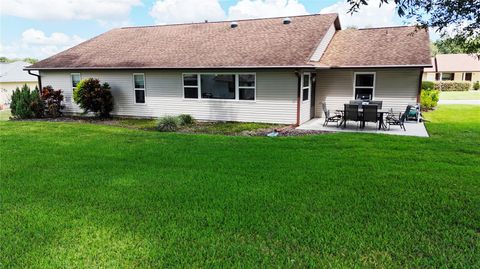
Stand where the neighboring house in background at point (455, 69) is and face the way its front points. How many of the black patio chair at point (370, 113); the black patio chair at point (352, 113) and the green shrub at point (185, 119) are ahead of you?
3

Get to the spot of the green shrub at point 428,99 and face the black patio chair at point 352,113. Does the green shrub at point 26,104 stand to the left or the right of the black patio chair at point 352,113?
right

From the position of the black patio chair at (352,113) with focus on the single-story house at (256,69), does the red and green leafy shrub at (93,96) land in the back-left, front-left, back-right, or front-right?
front-left

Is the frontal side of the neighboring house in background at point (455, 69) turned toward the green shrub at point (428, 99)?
yes

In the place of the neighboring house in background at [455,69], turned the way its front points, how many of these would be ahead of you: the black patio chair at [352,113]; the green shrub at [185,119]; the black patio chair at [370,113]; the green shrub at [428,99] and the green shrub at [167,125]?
5

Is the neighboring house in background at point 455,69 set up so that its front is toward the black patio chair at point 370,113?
yes

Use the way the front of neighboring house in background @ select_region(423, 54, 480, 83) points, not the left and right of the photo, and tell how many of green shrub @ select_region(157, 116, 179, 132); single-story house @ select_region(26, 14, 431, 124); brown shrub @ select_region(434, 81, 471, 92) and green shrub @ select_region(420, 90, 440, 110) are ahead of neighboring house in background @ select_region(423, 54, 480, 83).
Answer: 4

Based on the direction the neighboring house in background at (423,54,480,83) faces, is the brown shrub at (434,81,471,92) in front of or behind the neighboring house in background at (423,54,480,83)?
in front

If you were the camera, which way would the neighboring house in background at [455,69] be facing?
facing the viewer

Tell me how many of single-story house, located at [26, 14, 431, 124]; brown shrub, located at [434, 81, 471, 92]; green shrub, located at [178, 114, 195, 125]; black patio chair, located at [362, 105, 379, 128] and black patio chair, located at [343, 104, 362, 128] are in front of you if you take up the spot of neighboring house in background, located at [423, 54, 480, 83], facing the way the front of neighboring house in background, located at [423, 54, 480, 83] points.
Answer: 5

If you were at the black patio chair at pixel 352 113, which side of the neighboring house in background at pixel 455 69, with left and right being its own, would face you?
front

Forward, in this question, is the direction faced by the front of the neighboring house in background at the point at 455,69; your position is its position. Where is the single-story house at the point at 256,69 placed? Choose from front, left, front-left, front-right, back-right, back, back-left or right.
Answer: front

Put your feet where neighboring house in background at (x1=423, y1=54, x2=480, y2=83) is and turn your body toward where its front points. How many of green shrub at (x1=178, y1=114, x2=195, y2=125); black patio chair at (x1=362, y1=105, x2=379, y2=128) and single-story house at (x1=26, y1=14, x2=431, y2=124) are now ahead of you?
3
